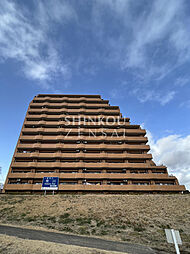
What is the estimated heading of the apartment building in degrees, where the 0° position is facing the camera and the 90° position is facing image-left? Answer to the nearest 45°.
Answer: approximately 0°
